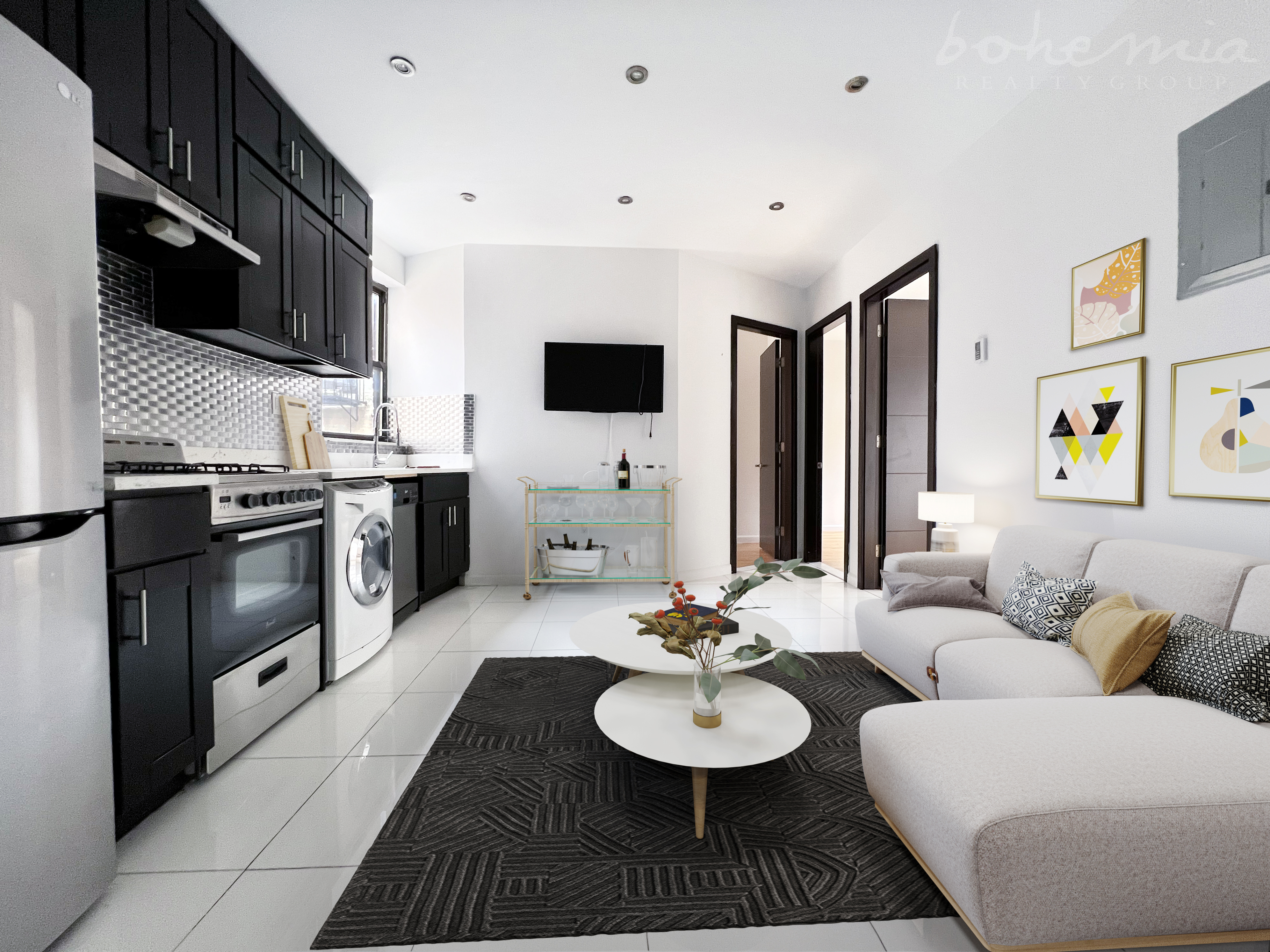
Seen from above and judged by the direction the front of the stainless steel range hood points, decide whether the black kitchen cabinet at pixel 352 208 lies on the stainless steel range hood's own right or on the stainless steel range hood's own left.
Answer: on the stainless steel range hood's own left

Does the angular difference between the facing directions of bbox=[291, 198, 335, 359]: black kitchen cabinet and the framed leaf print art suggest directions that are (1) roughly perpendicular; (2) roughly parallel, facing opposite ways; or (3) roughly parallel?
roughly parallel, facing opposite ways

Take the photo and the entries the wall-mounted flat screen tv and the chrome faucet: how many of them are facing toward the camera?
1

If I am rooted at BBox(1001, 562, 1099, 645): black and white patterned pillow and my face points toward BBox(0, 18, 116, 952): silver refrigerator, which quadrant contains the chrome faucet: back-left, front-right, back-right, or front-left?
front-right

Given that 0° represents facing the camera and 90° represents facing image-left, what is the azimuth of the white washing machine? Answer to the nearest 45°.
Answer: approximately 315°

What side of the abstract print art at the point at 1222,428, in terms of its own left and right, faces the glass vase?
front

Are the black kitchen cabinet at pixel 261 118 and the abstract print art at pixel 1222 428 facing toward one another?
yes

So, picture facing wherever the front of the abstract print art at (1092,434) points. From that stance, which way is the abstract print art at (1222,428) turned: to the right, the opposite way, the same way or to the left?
the same way

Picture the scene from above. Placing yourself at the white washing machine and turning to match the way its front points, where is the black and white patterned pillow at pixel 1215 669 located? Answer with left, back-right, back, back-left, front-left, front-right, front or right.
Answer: front

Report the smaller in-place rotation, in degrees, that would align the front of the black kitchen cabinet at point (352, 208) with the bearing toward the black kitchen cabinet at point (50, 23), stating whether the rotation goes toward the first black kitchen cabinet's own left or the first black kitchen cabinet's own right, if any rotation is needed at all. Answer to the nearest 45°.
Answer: approximately 45° to the first black kitchen cabinet's own right

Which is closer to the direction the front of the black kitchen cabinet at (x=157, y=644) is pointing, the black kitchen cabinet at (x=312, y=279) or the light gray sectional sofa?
the light gray sectional sofa

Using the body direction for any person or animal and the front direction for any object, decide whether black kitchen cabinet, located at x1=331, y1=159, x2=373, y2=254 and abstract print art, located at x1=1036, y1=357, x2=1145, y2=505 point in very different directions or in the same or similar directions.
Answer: very different directions

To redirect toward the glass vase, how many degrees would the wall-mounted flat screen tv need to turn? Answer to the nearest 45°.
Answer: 0° — it already faces it

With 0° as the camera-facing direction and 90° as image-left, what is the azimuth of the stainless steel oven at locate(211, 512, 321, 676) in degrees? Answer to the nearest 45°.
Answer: approximately 315°

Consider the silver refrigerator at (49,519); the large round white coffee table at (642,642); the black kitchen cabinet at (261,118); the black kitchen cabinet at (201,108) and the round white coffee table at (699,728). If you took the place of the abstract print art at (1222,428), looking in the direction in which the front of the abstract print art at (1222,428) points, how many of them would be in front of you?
5

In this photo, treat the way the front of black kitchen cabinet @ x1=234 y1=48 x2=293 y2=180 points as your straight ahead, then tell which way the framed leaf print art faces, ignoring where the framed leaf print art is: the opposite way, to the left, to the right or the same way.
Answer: the opposite way

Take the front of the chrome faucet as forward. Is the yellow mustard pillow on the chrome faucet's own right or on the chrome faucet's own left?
on the chrome faucet's own right

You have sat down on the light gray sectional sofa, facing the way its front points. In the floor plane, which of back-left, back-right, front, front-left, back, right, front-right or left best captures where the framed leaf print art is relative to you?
back-right

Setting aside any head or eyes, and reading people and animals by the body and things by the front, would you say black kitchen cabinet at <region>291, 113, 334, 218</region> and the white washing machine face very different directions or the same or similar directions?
same or similar directions

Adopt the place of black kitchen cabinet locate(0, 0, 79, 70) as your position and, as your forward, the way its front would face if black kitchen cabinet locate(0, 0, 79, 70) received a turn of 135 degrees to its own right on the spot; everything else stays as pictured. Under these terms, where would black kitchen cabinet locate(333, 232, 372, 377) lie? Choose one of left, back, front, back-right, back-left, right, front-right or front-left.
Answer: back-right

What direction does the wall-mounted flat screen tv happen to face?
toward the camera
